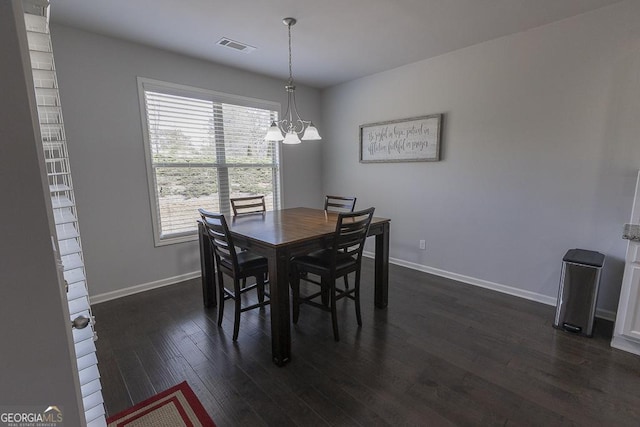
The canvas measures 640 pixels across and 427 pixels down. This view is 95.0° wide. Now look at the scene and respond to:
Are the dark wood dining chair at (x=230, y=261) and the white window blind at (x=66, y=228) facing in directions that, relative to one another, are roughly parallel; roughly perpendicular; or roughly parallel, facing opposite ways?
roughly parallel

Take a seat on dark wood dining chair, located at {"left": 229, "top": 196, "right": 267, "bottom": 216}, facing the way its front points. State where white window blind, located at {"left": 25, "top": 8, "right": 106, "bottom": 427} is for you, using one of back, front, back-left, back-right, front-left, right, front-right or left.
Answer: front-right

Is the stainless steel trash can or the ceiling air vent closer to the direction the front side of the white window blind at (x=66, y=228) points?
the stainless steel trash can

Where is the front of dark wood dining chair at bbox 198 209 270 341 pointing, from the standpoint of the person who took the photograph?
facing away from the viewer and to the right of the viewer

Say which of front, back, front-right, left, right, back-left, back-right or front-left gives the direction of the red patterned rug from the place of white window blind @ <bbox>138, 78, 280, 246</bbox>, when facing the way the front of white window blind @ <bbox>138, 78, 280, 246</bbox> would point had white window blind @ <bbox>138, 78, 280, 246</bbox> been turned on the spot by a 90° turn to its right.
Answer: front-left

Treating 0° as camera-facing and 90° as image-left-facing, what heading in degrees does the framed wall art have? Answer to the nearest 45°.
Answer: approximately 45°

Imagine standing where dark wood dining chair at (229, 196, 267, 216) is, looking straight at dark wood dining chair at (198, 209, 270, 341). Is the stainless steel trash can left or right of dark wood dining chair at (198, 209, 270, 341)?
left

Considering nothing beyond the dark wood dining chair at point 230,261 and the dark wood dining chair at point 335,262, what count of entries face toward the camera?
0

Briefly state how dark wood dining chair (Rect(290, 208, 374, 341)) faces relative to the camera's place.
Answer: facing away from the viewer and to the left of the viewer

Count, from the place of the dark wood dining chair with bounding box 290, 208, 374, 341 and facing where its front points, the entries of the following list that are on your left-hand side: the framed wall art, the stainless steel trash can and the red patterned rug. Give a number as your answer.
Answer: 1

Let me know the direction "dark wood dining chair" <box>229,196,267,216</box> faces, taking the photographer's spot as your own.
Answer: facing the viewer and to the right of the viewer

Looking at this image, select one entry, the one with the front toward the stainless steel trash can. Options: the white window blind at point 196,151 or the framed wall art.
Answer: the white window blind

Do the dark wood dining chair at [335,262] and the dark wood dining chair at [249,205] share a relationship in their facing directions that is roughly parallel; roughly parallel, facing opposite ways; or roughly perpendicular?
roughly parallel, facing opposite ways

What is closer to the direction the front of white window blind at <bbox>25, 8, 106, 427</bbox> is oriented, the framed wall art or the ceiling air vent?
the framed wall art

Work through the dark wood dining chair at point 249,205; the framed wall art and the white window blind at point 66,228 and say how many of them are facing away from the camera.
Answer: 0

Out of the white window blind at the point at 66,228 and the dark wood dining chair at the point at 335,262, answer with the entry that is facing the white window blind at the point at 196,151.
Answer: the dark wood dining chair

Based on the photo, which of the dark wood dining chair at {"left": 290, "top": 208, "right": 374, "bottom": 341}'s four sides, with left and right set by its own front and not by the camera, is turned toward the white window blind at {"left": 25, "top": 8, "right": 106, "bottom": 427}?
left

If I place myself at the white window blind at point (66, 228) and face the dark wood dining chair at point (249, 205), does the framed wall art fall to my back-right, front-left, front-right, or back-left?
front-right

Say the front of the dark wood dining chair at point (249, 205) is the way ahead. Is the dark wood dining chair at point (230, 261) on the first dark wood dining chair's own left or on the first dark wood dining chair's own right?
on the first dark wood dining chair's own right
